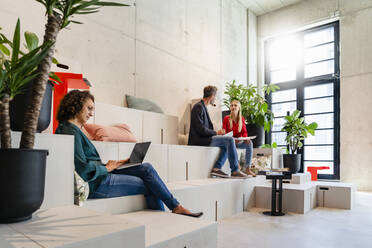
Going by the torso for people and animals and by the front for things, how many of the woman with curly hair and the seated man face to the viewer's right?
2

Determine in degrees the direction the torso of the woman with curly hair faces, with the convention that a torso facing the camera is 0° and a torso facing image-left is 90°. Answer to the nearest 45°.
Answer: approximately 270°

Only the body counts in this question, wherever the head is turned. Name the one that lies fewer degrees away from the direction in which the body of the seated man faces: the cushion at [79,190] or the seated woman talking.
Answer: the seated woman talking

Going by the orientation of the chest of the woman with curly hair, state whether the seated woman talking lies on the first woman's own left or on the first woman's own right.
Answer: on the first woman's own left

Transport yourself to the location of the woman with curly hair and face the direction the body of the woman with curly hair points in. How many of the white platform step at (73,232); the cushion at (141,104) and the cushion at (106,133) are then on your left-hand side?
2

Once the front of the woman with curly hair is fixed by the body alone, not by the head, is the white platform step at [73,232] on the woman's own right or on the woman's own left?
on the woman's own right

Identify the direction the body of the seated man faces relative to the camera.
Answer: to the viewer's right

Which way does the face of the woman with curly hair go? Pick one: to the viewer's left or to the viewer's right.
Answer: to the viewer's right
